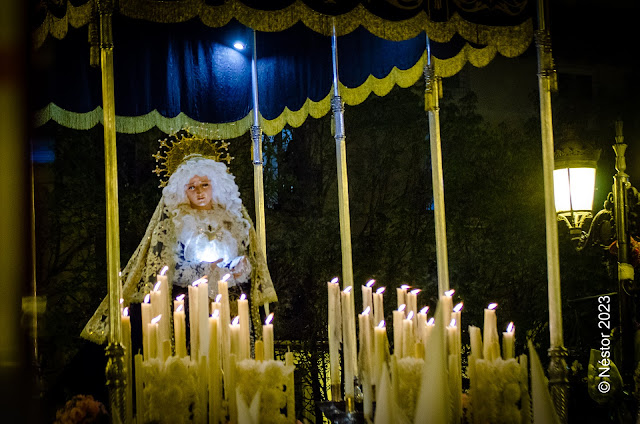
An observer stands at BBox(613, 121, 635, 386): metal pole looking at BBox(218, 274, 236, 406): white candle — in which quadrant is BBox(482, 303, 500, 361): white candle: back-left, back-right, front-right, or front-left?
front-left

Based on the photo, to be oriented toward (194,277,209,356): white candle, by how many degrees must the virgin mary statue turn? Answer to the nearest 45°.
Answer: approximately 45° to its right

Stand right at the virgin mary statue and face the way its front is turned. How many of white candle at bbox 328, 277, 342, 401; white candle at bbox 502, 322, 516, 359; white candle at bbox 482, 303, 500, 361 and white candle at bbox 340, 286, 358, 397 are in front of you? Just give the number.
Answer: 4

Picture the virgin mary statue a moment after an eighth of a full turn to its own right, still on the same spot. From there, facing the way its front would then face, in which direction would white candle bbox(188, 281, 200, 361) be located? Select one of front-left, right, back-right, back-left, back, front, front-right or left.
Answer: front

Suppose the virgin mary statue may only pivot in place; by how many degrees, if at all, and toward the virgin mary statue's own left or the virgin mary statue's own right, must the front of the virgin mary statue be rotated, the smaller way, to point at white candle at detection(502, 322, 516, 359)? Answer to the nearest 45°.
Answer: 0° — it already faces it

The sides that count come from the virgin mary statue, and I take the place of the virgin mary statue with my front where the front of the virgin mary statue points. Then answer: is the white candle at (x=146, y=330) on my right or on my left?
on my right

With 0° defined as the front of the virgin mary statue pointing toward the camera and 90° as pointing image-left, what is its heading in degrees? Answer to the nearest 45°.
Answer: approximately 315°

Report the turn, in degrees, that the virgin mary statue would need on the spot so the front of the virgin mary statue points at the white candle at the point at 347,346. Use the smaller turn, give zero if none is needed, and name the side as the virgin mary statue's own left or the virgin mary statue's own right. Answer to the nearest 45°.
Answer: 0° — it already faces it

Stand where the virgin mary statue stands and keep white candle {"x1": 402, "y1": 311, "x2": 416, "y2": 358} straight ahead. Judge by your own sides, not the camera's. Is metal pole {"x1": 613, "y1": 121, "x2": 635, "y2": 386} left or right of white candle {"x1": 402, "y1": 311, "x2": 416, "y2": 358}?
left

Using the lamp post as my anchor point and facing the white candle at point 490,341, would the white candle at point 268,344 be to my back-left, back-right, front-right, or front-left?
front-right

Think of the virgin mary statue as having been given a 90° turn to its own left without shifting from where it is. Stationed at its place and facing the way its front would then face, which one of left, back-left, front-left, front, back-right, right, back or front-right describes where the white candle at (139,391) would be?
back-right

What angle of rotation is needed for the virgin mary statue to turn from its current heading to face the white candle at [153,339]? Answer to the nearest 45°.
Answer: approximately 45° to its right

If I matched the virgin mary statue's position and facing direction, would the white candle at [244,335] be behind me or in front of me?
in front

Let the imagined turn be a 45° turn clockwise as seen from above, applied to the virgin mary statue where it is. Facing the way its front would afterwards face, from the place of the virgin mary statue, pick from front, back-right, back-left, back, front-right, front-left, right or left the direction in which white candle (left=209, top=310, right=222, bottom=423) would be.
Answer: front
